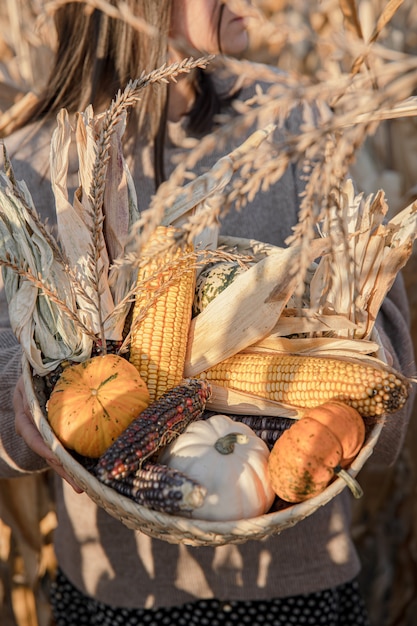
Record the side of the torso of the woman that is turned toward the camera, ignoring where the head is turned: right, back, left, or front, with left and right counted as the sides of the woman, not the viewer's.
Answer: front

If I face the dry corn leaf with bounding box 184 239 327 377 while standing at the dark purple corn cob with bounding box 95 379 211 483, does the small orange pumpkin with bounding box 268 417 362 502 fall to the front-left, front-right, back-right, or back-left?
front-right
